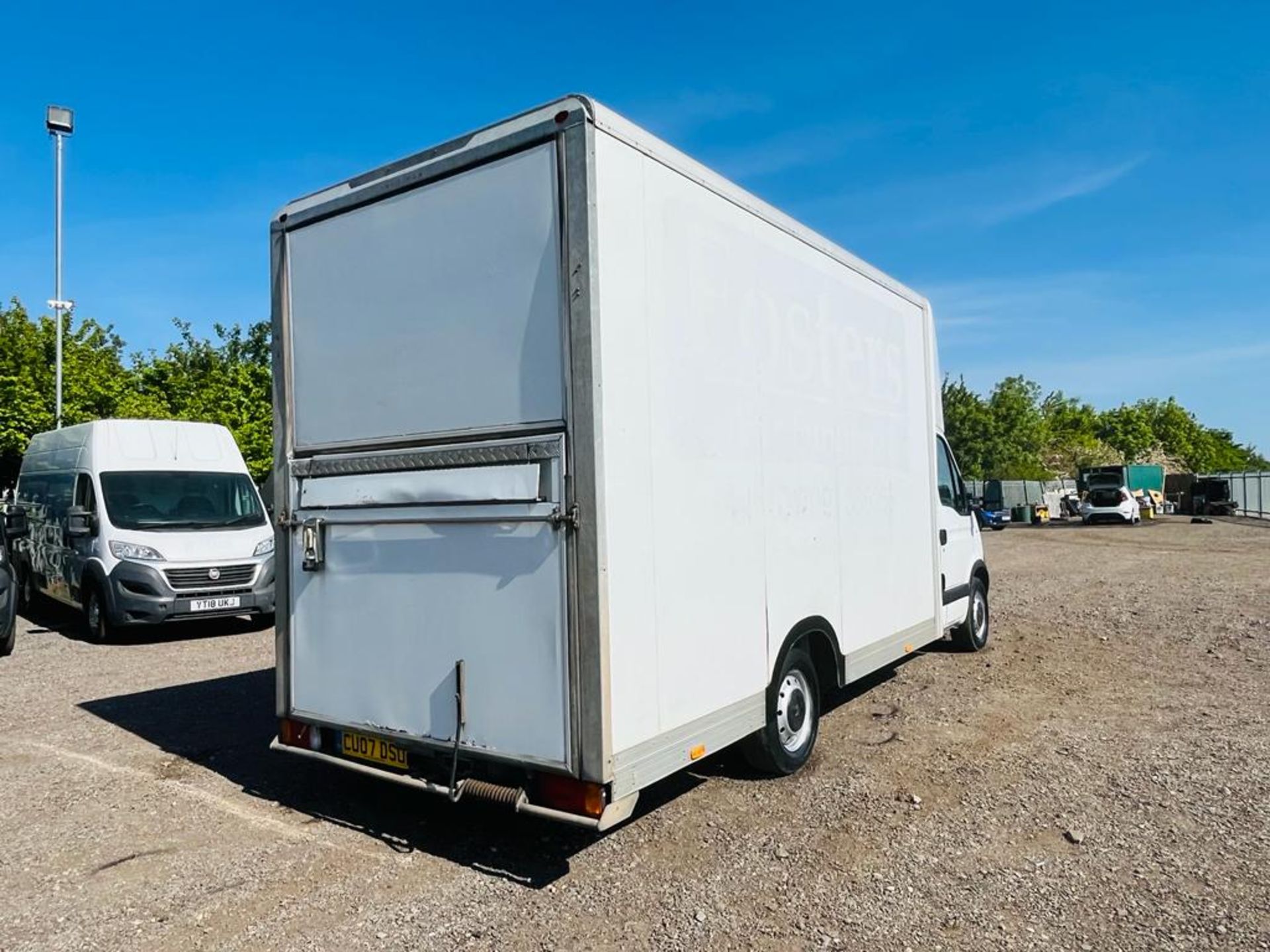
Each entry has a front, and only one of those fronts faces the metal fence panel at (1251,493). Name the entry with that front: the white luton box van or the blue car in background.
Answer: the white luton box van

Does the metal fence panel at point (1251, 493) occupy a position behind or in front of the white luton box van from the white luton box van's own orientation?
in front

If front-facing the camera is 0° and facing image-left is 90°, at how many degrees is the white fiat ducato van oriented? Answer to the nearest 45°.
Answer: approximately 315°

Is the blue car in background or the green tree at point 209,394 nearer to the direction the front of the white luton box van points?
the blue car in background

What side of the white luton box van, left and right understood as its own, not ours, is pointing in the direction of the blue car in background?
front

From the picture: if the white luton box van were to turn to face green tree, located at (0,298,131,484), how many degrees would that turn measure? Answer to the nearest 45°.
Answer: approximately 90° to its left

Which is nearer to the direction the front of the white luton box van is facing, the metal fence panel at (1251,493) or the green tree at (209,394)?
the metal fence panel

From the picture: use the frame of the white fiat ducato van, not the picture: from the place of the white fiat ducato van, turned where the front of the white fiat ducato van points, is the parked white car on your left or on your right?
on your left

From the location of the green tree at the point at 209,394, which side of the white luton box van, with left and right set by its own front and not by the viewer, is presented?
left

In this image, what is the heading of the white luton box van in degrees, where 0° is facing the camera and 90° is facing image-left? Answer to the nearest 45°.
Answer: approximately 225°

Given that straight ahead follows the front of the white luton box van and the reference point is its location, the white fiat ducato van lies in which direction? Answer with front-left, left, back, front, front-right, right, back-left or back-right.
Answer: left

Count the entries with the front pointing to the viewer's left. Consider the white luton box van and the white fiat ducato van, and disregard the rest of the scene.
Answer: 0
